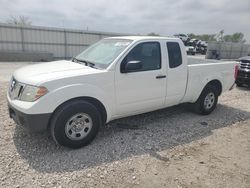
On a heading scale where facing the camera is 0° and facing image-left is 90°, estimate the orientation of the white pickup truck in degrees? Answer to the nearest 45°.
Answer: approximately 45°

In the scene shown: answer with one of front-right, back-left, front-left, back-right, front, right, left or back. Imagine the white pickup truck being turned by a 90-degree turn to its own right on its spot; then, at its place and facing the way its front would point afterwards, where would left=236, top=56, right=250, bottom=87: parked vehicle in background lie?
right
